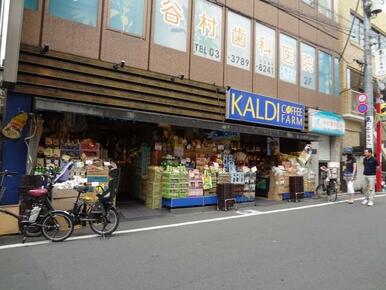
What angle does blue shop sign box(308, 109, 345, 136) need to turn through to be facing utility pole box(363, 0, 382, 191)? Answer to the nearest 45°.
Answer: approximately 45° to its left

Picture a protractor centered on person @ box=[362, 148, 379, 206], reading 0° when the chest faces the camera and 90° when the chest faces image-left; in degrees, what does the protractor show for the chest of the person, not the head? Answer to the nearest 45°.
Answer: approximately 45°

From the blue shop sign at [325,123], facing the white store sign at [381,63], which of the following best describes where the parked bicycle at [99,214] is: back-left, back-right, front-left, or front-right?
back-right

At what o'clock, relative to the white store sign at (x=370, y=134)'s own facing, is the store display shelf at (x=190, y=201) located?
The store display shelf is roughly at 1 o'clock from the white store sign.

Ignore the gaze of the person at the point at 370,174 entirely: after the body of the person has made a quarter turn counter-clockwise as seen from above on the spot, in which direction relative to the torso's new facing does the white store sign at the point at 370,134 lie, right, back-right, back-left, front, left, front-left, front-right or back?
back-left

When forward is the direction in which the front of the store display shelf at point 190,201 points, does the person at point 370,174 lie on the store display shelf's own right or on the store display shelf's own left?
on the store display shelf's own left

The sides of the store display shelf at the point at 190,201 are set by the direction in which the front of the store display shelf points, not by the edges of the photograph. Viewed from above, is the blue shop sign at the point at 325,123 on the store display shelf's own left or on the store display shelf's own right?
on the store display shelf's own left

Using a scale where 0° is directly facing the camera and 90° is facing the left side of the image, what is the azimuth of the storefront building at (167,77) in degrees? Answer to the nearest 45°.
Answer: approximately 315°

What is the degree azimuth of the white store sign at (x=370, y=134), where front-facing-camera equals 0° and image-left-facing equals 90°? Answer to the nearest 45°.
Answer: approximately 0°
